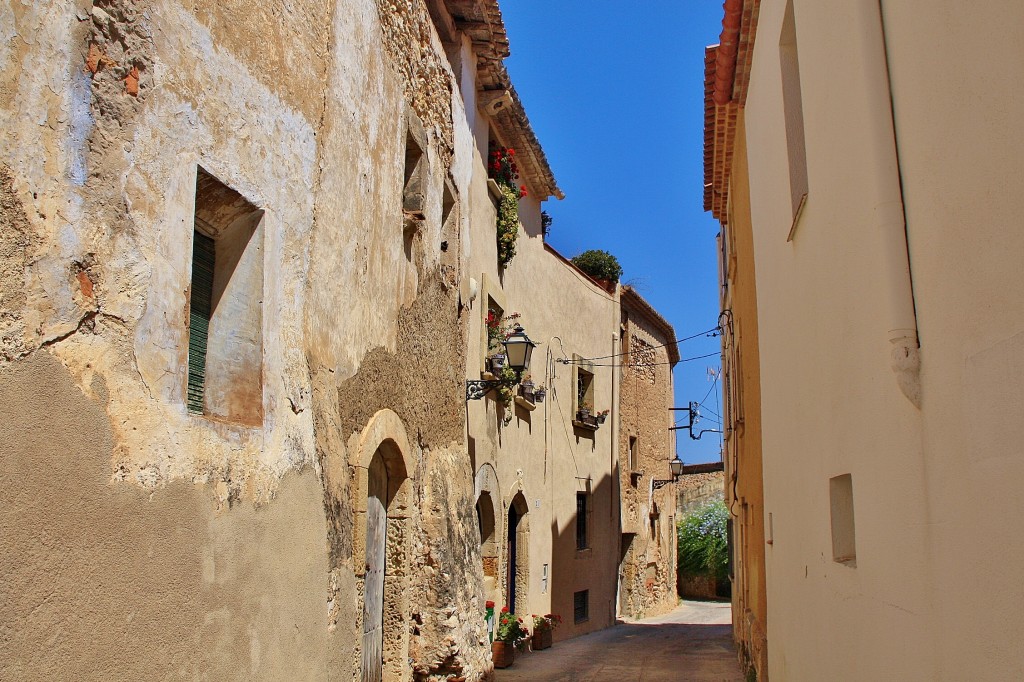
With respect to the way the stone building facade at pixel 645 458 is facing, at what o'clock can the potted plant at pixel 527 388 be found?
The potted plant is roughly at 2 o'clock from the stone building facade.

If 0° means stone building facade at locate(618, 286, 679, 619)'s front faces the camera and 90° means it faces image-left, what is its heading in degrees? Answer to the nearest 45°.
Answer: approximately 315°

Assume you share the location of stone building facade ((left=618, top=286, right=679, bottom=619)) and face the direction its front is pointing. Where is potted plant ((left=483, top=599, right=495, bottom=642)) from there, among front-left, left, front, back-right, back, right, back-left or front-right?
front-right

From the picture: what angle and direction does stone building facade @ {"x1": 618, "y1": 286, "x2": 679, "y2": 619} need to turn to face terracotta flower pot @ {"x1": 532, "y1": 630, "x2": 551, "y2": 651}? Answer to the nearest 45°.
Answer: approximately 45° to its right

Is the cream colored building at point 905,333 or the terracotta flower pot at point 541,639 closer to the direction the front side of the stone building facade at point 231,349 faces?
the cream colored building

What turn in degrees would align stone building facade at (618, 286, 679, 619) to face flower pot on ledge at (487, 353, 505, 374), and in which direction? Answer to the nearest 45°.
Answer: approximately 45° to its right

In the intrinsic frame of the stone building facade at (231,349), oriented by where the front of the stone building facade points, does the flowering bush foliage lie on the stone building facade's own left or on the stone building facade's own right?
on the stone building facade's own left

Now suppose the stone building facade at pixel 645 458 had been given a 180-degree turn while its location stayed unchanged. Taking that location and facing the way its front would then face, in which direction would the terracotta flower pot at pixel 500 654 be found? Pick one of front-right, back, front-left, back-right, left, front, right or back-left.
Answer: back-left

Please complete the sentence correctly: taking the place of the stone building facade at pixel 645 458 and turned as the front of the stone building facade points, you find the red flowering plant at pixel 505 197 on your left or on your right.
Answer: on your right
